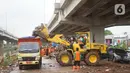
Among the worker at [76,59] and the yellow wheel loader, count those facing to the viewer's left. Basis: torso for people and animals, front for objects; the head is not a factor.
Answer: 1

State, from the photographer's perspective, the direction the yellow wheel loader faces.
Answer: facing to the left of the viewer

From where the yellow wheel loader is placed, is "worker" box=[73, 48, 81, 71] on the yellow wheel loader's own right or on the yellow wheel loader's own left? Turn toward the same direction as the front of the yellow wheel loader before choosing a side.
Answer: on the yellow wheel loader's own left

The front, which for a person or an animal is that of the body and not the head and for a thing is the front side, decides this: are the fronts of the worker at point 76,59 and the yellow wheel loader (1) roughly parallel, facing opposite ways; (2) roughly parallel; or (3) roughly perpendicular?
roughly perpendicular
